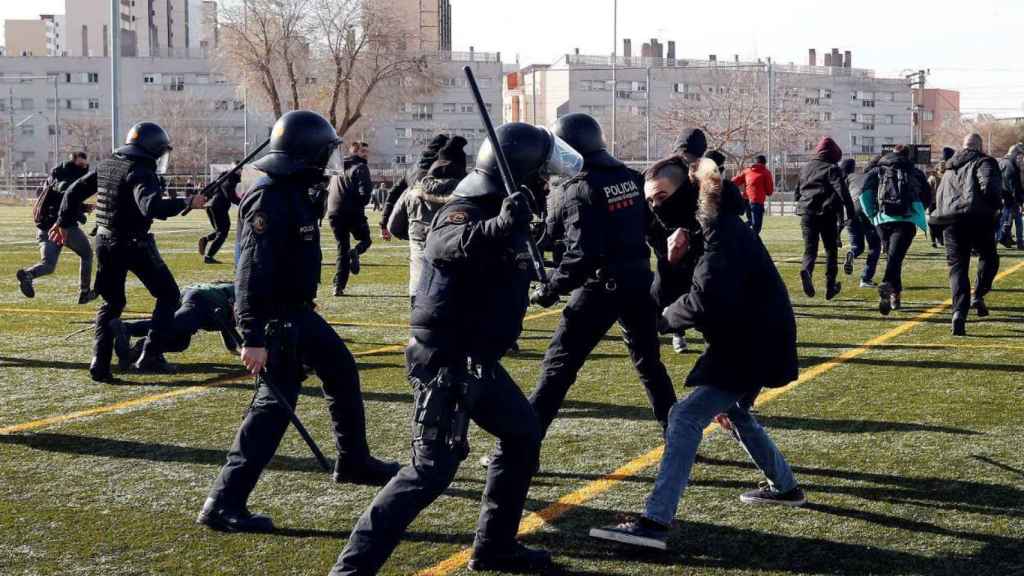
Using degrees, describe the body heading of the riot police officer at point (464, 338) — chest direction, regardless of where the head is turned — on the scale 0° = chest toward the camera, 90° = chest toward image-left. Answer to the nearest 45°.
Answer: approximately 270°

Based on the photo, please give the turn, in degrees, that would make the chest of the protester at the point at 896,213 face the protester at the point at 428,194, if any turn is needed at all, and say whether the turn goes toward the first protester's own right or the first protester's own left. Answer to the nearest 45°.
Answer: approximately 135° to the first protester's own left

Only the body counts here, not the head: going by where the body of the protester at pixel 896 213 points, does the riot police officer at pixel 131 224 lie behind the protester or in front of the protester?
behind

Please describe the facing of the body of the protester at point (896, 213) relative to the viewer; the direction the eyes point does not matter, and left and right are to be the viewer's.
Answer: facing away from the viewer

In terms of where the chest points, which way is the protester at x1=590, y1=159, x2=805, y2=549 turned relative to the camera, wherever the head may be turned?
to the viewer's left

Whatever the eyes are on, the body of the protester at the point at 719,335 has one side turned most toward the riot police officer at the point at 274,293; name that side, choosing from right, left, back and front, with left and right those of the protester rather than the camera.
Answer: front

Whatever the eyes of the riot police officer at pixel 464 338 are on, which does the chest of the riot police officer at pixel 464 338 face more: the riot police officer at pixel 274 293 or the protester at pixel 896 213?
the protester

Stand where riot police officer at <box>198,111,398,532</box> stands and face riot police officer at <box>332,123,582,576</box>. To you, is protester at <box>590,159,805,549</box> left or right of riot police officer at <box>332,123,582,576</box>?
left

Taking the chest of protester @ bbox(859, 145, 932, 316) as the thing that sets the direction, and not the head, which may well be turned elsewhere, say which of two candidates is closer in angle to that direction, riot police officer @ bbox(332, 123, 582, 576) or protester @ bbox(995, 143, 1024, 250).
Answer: the protester

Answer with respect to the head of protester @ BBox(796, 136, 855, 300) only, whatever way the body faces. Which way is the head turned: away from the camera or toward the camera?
away from the camera
